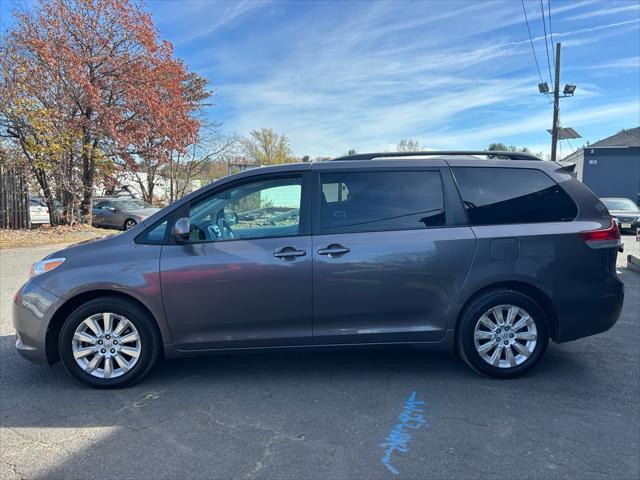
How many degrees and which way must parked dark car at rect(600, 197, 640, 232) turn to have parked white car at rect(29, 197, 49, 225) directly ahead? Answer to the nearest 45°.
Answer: approximately 90° to its right

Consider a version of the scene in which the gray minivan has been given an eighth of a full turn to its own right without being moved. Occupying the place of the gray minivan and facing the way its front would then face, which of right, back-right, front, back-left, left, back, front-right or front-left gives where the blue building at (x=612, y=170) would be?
right

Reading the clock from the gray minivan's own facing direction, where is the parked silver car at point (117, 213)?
The parked silver car is roughly at 2 o'clock from the gray minivan.

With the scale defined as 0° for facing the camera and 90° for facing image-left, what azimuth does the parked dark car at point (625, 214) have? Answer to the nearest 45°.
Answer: approximately 315°

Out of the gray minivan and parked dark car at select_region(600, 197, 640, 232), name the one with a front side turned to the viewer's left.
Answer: the gray minivan

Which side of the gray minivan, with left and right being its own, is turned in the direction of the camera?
left

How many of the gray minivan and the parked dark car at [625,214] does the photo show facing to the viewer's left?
1

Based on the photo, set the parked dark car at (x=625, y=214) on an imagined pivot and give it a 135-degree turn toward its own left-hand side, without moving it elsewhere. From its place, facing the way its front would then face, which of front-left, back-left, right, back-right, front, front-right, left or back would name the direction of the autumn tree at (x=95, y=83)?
back-left

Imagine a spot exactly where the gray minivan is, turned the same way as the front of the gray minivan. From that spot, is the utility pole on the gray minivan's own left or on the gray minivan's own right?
on the gray minivan's own right

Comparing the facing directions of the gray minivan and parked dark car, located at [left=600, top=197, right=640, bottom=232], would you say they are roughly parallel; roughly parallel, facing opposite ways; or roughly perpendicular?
roughly perpendicular
